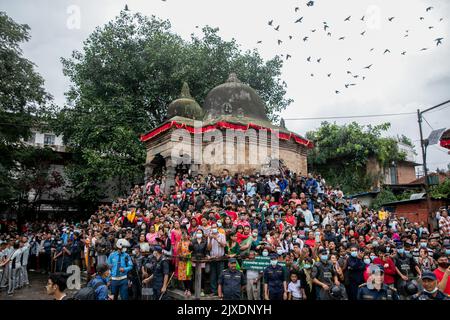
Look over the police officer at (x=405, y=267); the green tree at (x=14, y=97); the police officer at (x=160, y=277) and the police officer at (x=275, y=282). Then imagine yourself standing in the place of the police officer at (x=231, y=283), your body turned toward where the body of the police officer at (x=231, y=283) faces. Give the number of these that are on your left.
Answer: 2

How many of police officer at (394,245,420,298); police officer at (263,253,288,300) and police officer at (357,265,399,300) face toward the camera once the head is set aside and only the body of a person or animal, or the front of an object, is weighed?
3

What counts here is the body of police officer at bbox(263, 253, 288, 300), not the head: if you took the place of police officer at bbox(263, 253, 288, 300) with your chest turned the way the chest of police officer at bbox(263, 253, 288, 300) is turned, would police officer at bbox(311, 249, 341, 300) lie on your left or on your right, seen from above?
on your left

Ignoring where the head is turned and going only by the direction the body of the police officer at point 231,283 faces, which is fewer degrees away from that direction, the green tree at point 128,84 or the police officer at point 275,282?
the police officer

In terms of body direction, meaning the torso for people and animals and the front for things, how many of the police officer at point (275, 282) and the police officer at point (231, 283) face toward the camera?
2

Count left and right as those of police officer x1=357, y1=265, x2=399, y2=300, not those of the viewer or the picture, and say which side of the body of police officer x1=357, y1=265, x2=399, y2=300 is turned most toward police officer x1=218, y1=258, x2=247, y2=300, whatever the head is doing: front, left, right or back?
right

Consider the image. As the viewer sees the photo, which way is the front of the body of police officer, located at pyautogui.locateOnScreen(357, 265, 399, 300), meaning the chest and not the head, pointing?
toward the camera

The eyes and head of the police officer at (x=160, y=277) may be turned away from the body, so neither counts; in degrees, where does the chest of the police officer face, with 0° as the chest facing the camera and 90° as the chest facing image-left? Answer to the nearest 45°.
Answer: approximately 45°

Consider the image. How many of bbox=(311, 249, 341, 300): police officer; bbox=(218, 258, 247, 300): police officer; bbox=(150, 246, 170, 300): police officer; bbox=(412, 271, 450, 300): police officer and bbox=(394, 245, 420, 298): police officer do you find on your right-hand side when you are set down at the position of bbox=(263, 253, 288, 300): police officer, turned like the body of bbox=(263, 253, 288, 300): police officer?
2

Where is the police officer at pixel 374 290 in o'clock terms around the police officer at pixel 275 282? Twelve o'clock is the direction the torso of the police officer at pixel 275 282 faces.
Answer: the police officer at pixel 374 290 is roughly at 10 o'clock from the police officer at pixel 275 282.

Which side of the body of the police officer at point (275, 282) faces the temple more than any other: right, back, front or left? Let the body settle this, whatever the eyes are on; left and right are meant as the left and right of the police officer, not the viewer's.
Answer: back

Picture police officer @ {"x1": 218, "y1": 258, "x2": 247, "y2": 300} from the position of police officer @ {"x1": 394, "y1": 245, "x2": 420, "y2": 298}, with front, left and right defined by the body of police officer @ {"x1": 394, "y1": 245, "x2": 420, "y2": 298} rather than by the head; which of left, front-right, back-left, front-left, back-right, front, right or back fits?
front-right

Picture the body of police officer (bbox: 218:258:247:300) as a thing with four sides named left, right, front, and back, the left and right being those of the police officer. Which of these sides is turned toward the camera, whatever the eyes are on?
front

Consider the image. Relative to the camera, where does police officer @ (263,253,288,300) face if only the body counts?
toward the camera

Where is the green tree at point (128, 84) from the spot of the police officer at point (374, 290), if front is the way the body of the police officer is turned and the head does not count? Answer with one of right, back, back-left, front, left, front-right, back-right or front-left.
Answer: back-right
